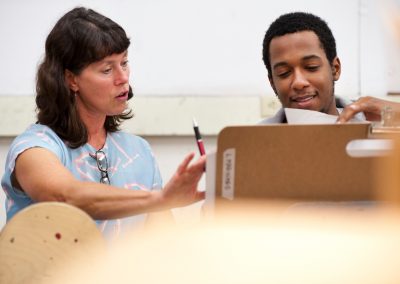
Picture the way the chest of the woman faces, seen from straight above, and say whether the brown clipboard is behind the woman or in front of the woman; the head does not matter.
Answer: in front

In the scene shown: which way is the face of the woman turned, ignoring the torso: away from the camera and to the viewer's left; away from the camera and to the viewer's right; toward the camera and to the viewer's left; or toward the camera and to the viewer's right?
toward the camera and to the viewer's right

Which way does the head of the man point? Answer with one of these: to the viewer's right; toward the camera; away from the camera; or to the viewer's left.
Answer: toward the camera

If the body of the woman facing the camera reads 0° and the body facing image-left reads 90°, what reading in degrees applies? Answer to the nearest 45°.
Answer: approximately 315°
